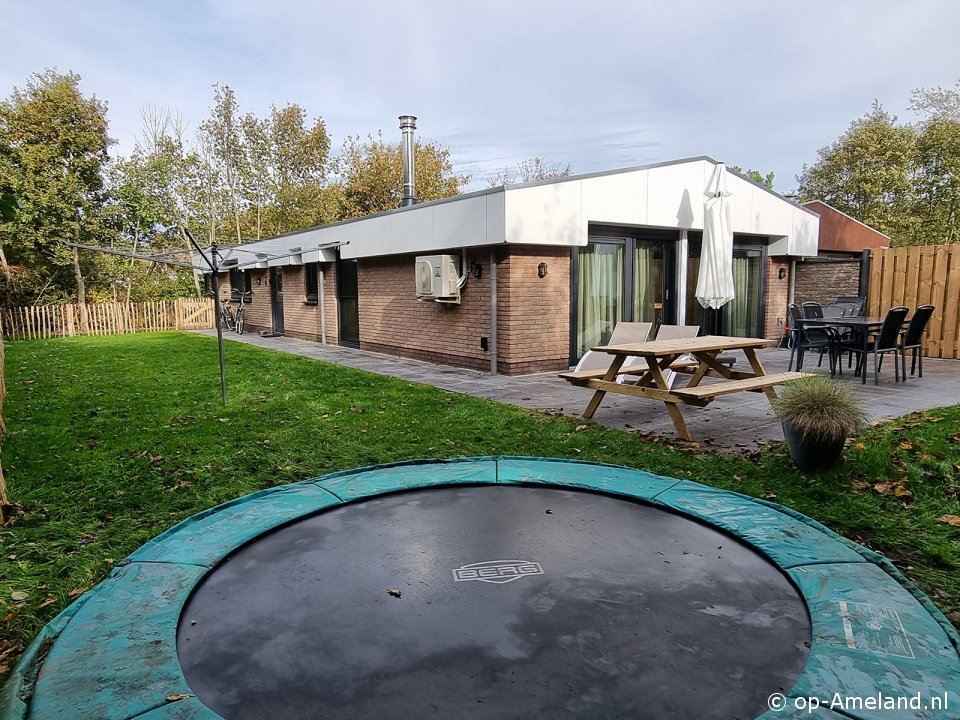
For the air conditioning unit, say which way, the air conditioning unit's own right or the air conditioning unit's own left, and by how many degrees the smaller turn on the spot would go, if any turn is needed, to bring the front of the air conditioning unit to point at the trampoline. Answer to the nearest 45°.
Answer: approximately 45° to the air conditioning unit's own left

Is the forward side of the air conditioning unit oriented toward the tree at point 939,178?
no

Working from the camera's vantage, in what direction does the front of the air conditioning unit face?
facing the viewer and to the left of the viewer

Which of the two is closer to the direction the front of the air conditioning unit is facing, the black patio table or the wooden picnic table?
the wooden picnic table

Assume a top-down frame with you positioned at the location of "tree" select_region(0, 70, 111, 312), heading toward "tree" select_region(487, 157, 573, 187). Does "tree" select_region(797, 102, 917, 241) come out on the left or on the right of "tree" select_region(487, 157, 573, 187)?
right

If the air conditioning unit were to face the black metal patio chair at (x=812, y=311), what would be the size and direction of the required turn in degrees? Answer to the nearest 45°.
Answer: approximately 135° to its left

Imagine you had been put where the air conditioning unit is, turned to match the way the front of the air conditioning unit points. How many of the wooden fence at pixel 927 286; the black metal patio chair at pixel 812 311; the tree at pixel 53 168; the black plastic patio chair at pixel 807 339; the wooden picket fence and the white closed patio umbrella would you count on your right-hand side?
2

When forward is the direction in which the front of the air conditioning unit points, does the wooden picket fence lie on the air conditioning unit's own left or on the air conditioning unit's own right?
on the air conditioning unit's own right

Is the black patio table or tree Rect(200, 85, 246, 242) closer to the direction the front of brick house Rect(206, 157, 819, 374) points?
the black patio table

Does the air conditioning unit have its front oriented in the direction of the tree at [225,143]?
no

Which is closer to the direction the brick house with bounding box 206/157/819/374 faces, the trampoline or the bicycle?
the trampoline

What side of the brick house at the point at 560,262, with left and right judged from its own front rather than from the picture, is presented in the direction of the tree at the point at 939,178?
left

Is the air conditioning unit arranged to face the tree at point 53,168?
no

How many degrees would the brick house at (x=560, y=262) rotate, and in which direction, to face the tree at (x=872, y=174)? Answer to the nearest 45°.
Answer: approximately 90° to its left

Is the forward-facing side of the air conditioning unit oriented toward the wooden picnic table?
no

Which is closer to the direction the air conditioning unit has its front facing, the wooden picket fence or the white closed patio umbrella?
the wooden picket fence
